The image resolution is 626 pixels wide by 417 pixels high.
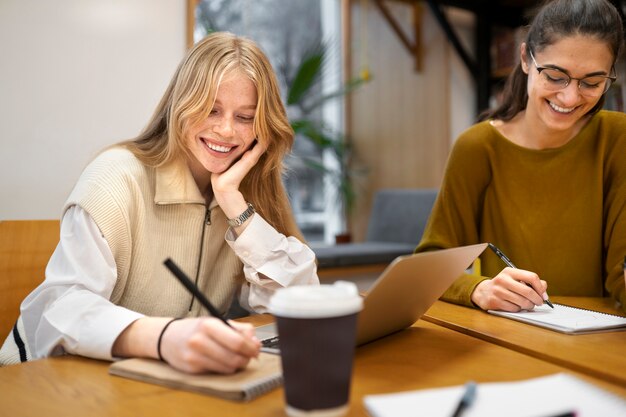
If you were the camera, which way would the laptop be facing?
facing away from the viewer and to the left of the viewer

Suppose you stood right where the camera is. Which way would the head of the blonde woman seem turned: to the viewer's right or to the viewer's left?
to the viewer's right

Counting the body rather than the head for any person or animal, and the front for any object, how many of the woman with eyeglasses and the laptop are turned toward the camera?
1

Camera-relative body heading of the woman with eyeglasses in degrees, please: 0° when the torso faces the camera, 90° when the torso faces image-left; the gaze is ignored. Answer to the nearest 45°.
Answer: approximately 0°

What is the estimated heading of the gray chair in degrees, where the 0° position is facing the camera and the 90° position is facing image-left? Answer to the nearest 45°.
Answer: approximately 45°

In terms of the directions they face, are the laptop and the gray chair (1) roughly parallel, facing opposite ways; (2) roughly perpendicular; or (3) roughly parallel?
roughly perpendicular

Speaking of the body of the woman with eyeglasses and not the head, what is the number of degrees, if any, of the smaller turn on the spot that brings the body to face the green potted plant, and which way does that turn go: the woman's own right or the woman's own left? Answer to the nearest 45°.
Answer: approximately 135° to the woman's own right

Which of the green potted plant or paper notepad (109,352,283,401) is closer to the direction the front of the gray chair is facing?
the paper notepad
